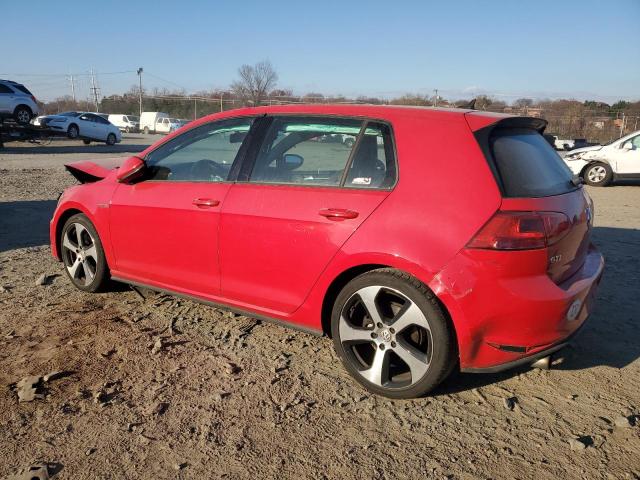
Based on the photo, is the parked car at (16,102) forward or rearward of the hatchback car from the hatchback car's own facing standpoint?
forward

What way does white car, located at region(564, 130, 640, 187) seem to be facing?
to the viewer's left

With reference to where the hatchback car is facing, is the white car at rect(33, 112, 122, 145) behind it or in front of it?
in front

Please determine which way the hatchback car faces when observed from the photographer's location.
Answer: facing away from the viewer and to the left of the viewer

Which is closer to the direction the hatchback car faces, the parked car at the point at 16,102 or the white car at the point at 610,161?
the parked car

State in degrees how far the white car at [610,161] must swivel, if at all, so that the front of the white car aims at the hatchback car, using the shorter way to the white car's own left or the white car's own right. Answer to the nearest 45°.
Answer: approximately 90° to the white car's own left

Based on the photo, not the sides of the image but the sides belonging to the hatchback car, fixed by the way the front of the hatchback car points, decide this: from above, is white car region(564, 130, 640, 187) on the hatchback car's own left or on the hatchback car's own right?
on the hatchback car's own right

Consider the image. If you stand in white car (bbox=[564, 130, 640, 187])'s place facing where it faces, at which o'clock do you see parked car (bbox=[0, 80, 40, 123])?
The parked car is roughly at 12 o'clock from the white car.
